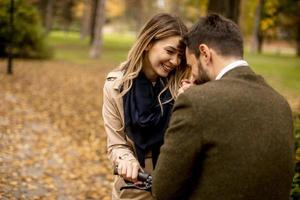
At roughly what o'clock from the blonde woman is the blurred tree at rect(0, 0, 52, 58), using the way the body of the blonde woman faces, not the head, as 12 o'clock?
The blurred tree is roughly at 7 o'clock from the blonde woman.

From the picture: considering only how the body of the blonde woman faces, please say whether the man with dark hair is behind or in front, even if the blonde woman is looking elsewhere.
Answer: in front

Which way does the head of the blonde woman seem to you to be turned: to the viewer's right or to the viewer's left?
to the viewer's right

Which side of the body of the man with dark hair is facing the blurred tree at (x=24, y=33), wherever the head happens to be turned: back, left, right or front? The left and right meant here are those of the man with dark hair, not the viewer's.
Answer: front

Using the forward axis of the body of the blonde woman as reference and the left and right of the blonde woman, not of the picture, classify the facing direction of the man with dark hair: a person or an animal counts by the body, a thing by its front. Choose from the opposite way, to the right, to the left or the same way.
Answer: the opposite way

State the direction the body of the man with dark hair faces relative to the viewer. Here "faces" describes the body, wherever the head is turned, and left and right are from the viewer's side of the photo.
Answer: facing away from the viewer and to the left of the viewer

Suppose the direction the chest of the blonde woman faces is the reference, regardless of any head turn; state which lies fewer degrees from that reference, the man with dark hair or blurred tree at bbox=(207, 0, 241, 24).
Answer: the man with dark hair

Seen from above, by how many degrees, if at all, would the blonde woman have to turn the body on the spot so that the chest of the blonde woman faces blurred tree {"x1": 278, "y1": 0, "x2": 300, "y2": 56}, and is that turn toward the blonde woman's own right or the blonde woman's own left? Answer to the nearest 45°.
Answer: approximately 135° to the blonde woman's own left

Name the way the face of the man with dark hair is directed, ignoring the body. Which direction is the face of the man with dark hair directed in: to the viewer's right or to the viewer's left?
to the viewer's left

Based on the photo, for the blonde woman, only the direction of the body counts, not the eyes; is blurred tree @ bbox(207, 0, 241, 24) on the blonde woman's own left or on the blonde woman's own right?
on the blonde woman's own left
